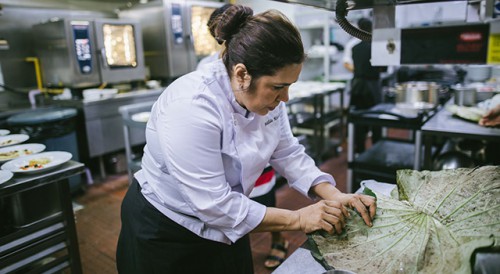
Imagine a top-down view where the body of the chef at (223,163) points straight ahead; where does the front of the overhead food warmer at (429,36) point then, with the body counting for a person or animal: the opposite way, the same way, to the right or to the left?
to the right

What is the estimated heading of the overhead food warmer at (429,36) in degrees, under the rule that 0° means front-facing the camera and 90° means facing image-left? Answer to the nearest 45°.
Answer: approximately 0°

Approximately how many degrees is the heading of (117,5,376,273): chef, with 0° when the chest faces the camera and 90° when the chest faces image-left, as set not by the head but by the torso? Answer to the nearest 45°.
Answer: approximately 315°

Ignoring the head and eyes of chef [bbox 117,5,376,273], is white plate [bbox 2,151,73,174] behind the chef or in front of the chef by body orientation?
behind

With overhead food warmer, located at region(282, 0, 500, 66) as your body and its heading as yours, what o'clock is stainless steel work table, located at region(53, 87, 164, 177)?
The stainless steel work table is roughly at 4 o'clock from the overhead food warmer.

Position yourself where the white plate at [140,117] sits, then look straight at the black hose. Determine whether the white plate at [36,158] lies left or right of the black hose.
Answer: right

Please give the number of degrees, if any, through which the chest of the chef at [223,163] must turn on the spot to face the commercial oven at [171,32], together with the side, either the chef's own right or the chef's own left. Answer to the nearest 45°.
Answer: approximately 135° to the chef's own left

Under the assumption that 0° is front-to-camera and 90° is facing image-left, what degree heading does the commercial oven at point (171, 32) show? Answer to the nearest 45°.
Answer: approximately 315°
